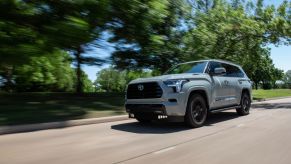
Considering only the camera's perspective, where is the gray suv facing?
facing the viewer and to the left of the viewer

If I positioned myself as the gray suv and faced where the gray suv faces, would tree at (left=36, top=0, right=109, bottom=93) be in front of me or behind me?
in front
